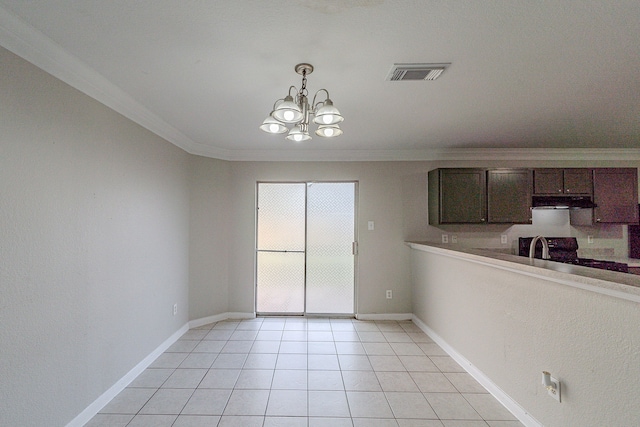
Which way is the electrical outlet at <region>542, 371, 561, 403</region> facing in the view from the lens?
facing the viewer and to the left of the viewer

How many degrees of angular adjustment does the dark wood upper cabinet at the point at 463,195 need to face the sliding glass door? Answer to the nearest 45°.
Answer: approximately 90° to its right

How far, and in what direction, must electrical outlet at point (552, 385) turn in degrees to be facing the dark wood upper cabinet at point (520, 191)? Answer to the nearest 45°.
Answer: approximately 135° to its right

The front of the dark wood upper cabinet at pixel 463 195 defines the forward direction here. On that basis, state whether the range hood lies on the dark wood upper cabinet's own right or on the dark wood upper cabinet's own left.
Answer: on the dark wood upper cabinet's own left

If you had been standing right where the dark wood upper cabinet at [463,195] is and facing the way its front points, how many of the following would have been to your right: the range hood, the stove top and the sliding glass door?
1

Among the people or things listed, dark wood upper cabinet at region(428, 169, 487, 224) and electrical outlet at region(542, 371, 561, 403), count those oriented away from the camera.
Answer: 0

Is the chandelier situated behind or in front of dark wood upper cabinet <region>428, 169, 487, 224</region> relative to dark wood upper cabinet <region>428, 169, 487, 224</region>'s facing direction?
in front

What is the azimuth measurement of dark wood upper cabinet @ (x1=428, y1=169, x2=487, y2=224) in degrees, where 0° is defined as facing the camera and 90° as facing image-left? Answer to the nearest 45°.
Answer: approximately 0°

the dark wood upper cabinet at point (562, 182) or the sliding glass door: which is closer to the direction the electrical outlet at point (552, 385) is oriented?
the sliding glass door

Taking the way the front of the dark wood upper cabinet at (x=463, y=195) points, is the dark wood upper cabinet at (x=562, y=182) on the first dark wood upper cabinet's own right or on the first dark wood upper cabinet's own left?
on the first dark wood upper cabinet's own left

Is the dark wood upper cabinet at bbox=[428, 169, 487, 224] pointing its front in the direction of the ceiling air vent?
yes

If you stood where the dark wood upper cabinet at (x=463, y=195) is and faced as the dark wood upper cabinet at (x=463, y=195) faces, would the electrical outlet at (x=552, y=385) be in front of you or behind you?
in front

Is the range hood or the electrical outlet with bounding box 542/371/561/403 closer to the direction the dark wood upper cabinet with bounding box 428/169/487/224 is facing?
the electrical outlet

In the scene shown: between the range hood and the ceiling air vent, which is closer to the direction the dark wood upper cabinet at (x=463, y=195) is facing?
the ceiling air vent

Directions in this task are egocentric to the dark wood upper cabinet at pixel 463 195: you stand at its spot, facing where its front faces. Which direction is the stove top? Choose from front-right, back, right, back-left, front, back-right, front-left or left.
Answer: back-left

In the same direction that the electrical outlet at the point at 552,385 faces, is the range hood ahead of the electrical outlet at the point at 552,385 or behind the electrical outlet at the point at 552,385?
behind
